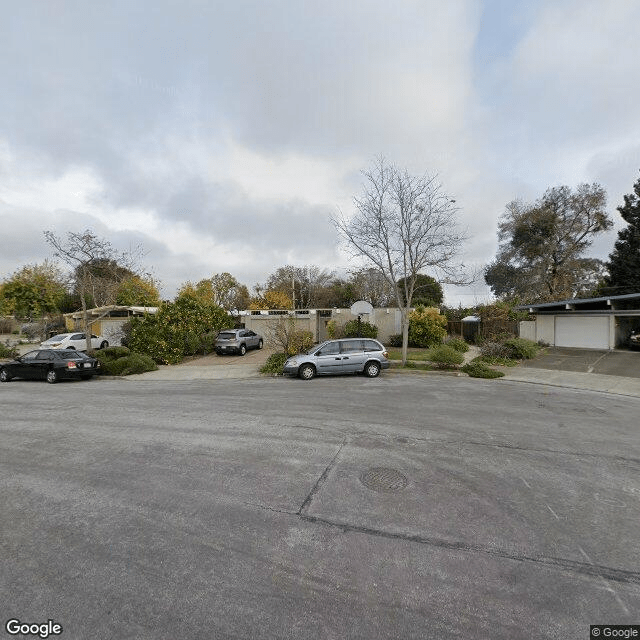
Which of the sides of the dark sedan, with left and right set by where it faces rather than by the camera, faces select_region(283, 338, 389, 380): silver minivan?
back

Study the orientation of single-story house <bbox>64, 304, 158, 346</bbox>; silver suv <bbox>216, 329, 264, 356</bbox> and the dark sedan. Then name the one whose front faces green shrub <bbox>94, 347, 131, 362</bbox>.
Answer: the single-story house

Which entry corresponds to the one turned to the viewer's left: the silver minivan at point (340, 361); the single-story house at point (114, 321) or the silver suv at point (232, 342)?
the silver minivan at point (340, 361)

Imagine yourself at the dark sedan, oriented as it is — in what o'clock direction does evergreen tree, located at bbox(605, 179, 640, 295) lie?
The evergreen tree is roughly at 5 o'clock from the dark sedan.

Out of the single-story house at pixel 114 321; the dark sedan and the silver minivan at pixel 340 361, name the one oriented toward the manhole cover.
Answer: the single-story house

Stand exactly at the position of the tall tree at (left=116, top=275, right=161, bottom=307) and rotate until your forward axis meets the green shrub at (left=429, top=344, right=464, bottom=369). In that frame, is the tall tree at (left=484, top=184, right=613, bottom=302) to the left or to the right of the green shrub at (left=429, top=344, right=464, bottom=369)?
left

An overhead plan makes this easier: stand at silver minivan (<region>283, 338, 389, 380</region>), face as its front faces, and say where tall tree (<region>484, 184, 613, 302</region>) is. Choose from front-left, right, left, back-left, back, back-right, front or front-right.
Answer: back-right

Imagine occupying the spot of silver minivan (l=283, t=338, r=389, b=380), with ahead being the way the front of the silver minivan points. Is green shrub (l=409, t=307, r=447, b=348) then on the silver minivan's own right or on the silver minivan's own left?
on the silver minivan's own right

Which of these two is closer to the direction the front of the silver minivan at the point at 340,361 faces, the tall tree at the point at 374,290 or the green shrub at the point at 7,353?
the green shrub

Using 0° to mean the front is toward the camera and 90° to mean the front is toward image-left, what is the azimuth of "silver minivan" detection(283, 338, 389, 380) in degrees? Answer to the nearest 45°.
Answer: approximately 90°
